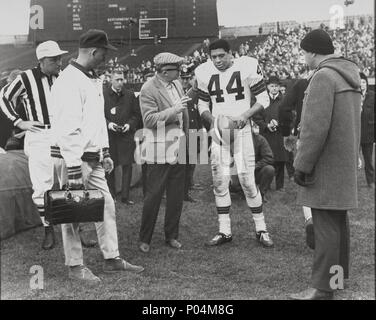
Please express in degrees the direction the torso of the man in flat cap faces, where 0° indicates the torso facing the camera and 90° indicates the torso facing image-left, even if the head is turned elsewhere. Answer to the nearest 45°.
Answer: approximately 315°

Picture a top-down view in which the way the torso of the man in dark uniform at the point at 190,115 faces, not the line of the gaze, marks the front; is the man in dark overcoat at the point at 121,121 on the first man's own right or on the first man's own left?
on the first man's own right

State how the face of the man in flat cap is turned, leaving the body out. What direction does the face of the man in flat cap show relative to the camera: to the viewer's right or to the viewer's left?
to the viewer's right
